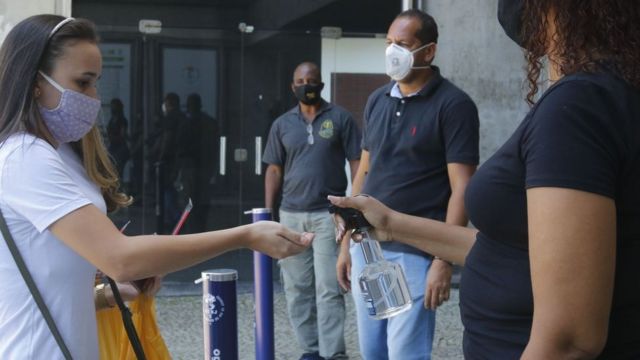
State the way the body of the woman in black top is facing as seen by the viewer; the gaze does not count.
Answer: to the viewer's left

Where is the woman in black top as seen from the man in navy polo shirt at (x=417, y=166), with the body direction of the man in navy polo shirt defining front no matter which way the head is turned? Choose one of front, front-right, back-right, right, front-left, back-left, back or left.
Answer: front-left

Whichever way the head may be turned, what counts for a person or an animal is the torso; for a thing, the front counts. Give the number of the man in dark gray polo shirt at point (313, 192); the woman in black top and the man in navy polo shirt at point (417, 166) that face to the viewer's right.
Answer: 0

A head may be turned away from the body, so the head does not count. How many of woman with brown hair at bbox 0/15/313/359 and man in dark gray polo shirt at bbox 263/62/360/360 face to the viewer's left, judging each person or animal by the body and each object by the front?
0

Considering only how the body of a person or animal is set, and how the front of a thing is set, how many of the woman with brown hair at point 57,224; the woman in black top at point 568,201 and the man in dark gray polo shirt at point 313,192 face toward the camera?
1

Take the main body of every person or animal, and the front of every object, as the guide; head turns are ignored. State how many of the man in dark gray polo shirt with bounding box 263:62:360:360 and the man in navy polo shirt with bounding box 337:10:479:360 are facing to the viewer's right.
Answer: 0

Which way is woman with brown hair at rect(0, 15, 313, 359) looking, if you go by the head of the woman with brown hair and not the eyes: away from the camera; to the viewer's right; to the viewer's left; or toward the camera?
to the viewer's right

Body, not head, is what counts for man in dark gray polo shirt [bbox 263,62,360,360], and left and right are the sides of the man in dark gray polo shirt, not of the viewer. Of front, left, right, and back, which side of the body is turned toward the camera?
front

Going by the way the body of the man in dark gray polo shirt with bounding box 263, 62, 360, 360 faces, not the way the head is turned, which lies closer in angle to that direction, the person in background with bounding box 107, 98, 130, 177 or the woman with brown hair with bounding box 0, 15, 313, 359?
the woman with brown hair

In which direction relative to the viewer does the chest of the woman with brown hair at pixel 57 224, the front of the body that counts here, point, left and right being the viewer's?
facing to the right of the viewer

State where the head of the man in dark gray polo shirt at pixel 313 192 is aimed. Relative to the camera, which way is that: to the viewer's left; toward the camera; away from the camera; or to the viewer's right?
toward the camera

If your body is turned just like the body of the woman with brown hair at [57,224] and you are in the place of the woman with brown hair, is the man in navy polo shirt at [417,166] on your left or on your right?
on your left

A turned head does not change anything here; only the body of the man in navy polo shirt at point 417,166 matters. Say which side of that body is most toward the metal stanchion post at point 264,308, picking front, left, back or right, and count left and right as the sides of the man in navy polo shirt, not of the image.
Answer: right

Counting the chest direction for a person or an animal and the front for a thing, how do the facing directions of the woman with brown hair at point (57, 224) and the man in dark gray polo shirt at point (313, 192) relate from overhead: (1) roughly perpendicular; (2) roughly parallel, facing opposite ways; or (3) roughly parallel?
roughly perpendicular

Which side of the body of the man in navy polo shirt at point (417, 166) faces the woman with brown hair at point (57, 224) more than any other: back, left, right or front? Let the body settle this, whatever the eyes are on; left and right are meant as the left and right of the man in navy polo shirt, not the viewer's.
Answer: front
